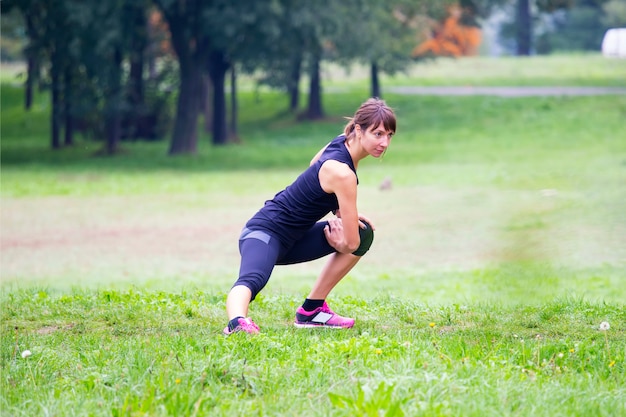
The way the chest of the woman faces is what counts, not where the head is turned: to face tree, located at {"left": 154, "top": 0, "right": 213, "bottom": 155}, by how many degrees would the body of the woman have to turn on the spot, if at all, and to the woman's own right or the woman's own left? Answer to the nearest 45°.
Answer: approximately 90° to the woman's own left

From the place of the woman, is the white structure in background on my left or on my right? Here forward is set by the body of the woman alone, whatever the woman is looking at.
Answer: on my left

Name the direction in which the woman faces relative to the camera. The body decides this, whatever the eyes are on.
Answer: to the viewer's right
